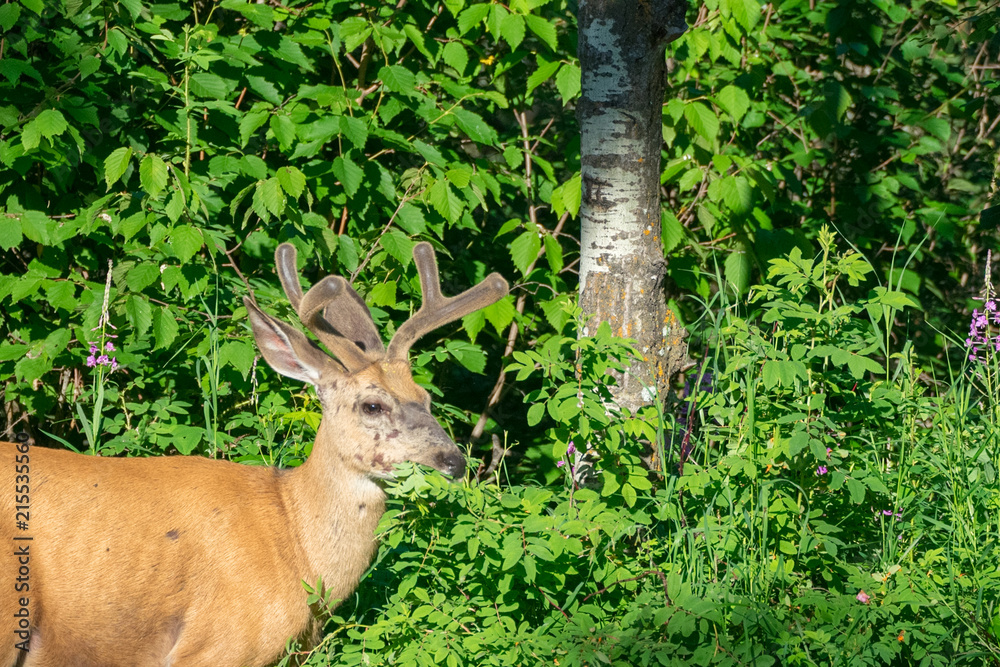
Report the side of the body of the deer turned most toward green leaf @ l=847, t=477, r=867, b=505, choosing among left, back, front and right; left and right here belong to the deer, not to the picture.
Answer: front

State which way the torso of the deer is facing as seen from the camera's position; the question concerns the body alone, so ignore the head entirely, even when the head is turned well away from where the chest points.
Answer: to the viewer's right

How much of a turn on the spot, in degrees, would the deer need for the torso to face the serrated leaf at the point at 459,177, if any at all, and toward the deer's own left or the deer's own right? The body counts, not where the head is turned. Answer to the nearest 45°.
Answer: approximately 45° to the deer's own left

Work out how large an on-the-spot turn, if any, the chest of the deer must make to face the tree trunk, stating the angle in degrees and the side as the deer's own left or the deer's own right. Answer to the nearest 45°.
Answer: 0° — it already faces it
